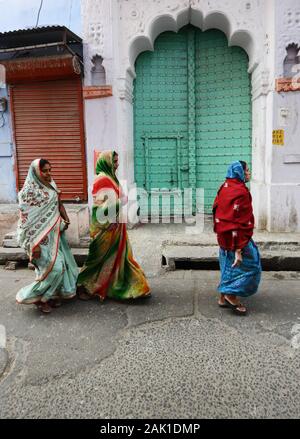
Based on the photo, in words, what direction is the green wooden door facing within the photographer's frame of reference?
facing the viewer

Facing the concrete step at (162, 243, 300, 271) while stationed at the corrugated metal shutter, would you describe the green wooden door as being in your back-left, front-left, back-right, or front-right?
front-left

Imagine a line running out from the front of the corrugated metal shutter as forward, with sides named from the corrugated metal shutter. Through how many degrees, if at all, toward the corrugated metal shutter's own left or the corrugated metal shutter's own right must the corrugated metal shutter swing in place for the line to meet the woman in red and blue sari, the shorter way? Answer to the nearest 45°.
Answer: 0° — it already faces them

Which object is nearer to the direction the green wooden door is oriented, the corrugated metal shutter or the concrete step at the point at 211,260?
the concrete step

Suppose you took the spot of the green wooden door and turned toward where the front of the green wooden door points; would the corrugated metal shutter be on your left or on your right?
on your right

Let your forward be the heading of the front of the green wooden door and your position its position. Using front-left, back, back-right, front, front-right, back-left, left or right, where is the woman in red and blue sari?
front

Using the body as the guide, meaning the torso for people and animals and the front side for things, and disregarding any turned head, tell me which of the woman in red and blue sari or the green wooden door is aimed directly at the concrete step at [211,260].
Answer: the green wooden door

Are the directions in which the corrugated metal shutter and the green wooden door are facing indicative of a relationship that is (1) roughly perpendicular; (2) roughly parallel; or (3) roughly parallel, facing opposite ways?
roughly parallel

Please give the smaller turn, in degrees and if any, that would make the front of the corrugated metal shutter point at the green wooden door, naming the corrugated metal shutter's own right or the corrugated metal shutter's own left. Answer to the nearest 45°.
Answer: approximately 90° to the corrugated metal shutter's own left

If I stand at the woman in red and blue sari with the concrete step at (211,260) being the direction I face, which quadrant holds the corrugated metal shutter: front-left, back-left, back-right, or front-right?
front-left

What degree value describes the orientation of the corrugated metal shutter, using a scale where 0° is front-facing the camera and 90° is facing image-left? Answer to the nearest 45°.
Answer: approximately 0°
